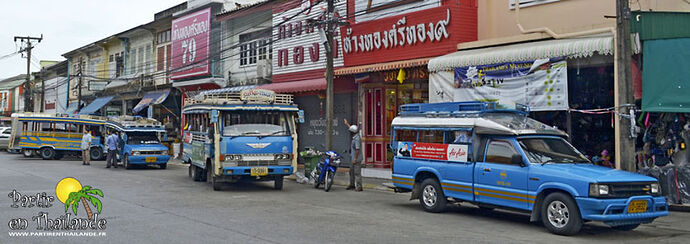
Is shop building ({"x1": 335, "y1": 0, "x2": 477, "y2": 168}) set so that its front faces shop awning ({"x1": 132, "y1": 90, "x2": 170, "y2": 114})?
no

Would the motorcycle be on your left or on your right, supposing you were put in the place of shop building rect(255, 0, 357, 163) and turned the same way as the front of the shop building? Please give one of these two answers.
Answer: on your left

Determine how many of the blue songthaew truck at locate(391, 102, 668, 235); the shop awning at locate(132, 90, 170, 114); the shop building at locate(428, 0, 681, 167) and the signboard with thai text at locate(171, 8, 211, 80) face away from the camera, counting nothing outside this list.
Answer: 0

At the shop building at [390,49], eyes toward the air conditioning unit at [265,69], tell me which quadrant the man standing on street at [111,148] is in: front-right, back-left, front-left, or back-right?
front-left

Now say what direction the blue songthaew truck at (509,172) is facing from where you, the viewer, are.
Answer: facing the viewer and to the right of the viewer

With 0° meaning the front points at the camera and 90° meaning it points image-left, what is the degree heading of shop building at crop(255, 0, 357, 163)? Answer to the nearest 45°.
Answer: approximately 45°

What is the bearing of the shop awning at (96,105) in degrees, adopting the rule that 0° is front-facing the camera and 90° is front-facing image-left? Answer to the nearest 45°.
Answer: approximately 45°

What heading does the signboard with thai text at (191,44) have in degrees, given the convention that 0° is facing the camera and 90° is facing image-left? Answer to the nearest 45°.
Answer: approximately 45°

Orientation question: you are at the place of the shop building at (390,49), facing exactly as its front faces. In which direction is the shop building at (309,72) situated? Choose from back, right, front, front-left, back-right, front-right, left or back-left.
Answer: right

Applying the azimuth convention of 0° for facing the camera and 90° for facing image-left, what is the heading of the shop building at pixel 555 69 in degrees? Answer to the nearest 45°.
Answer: approximately 45°

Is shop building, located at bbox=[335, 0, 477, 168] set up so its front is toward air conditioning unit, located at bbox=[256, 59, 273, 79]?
no

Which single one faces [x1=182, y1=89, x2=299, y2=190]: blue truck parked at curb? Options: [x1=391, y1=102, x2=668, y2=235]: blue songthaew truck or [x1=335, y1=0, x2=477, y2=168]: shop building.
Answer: the shop building

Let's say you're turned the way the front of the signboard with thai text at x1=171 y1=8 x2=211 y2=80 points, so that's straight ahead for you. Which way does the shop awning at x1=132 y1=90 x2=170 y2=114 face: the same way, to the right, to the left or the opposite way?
the same way

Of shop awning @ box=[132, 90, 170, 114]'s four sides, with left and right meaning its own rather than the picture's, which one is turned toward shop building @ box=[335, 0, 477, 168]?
left

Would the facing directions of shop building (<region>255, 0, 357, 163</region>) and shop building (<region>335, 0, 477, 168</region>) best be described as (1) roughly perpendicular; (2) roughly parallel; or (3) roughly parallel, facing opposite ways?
roughly parallel

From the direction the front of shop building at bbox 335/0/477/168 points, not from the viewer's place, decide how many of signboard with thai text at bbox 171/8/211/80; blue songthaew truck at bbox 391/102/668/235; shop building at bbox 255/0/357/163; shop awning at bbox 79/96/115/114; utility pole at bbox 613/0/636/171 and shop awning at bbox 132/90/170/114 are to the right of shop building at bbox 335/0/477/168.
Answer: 4
